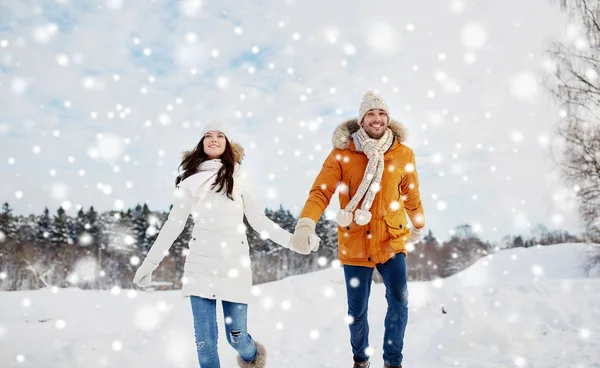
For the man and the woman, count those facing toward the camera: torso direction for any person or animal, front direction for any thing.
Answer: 2

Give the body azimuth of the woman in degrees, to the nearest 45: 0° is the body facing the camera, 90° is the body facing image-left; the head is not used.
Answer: approximately 0°

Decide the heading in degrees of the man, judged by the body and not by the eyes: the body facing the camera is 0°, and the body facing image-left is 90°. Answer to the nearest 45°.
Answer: approximately 0°

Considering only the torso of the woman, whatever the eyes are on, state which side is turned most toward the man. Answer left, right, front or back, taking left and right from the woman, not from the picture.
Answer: left

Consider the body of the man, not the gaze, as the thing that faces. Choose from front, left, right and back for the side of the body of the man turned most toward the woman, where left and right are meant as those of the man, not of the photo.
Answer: right
